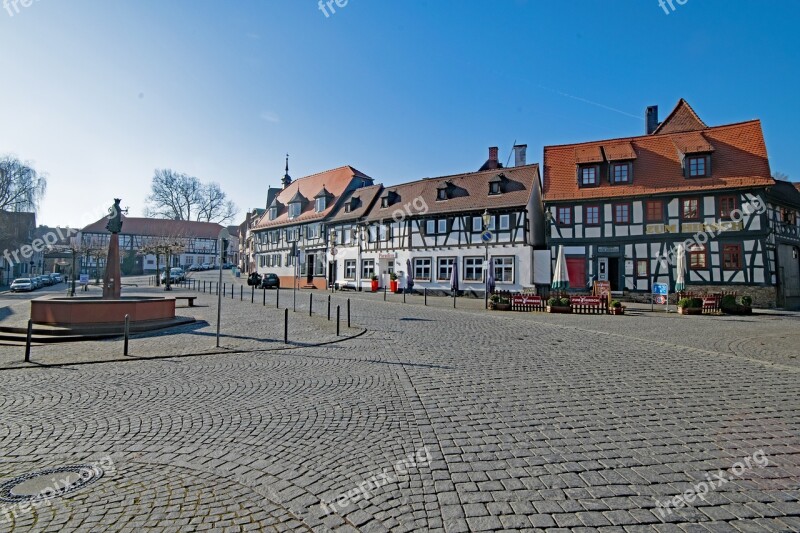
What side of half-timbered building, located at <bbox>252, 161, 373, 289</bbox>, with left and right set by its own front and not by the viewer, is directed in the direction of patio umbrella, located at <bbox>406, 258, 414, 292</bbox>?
left

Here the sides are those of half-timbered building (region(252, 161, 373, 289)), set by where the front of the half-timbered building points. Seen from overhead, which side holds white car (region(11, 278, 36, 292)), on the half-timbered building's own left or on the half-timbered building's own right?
on the half-timbered building's own right

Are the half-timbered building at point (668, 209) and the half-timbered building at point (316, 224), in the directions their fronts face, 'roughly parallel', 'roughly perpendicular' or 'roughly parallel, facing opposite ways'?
roughly parallel

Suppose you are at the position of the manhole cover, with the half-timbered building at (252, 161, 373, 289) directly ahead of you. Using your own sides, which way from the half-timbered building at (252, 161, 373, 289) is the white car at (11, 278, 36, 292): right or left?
left

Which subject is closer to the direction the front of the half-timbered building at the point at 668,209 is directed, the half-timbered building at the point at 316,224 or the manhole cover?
the manhole cover

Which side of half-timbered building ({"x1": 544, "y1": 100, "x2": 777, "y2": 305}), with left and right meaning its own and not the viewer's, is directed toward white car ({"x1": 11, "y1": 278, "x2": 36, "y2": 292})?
right

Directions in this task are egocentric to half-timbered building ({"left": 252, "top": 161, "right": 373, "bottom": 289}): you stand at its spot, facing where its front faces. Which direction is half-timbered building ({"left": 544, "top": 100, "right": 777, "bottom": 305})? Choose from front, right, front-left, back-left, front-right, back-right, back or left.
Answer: left

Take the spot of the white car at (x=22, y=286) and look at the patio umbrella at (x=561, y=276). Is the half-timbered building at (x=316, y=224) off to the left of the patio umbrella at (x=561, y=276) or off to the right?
left

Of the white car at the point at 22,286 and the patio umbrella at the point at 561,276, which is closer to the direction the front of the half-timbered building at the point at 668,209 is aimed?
the patio umbrella

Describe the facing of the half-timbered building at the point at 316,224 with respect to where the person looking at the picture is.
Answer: facing the viewer and to the left of the viewer

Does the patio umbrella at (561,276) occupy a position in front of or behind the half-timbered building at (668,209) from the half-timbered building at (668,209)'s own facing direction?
in front

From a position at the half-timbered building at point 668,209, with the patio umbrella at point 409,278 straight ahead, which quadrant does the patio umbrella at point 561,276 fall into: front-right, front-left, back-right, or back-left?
front-left

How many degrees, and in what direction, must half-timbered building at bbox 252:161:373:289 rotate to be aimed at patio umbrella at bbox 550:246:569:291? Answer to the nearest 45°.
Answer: approximately 90° to its left

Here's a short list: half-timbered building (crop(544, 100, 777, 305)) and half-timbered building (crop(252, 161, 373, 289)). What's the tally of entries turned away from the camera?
0

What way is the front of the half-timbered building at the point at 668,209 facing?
toward the camera
